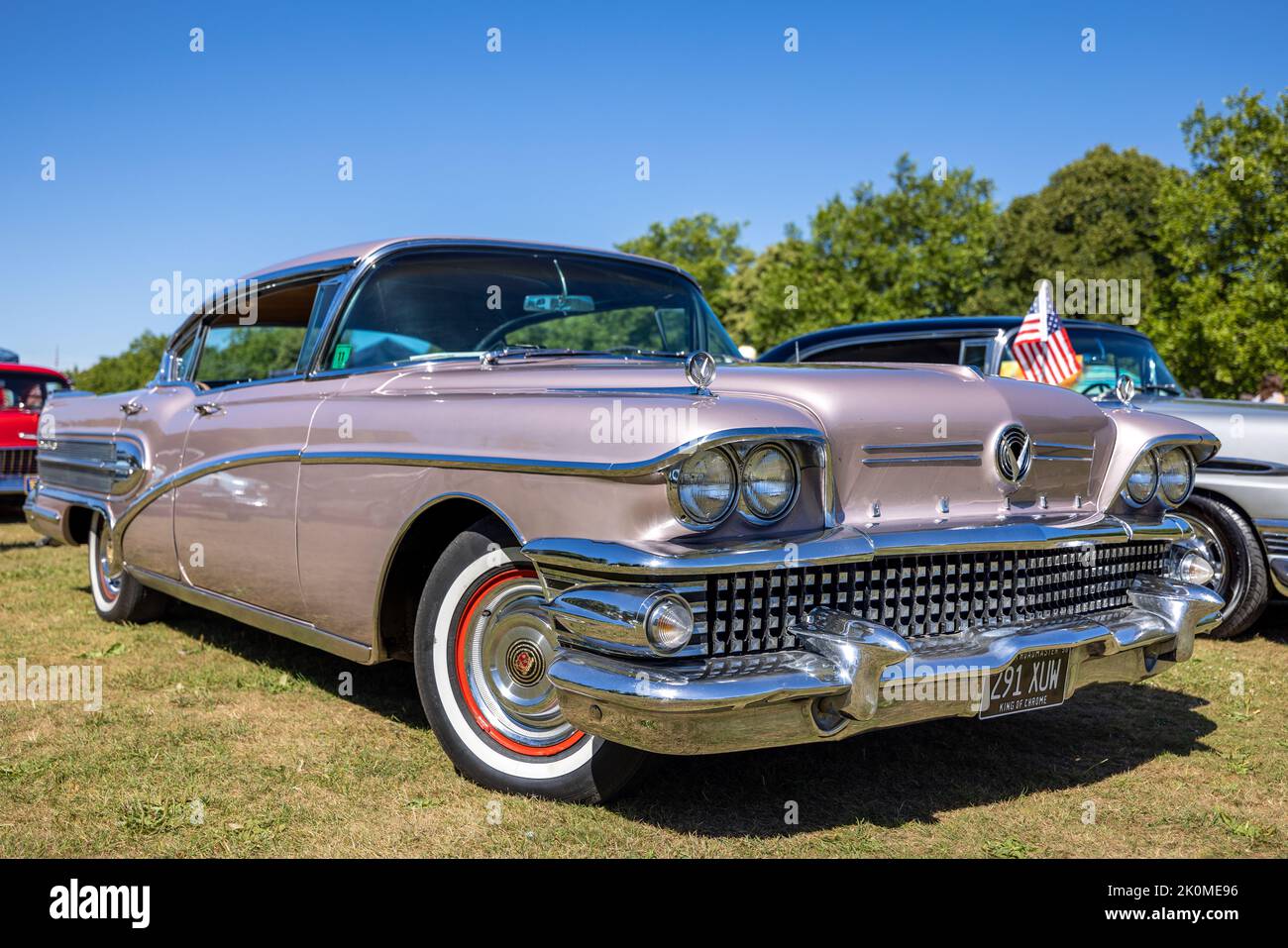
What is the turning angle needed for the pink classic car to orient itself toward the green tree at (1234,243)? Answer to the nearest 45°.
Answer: approximately 90° to its left

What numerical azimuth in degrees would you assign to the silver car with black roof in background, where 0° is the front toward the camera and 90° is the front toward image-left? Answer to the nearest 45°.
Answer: approximately 315°

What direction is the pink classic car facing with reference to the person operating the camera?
facing the viewer and to the right of the viewer

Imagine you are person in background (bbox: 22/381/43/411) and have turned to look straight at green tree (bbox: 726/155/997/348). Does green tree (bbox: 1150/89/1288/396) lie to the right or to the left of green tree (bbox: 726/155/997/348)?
right

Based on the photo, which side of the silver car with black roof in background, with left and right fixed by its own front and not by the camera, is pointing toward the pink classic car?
right

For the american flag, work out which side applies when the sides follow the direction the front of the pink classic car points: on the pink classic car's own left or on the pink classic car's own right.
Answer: on the pink classic car's own left

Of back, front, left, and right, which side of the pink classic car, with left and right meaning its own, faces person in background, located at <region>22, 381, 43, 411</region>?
back

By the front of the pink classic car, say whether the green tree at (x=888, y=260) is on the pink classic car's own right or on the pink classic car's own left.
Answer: on the pink classic car's own left

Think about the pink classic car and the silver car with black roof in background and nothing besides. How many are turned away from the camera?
0

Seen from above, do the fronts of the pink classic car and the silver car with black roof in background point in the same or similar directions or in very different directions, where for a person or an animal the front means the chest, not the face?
same or similar directions
